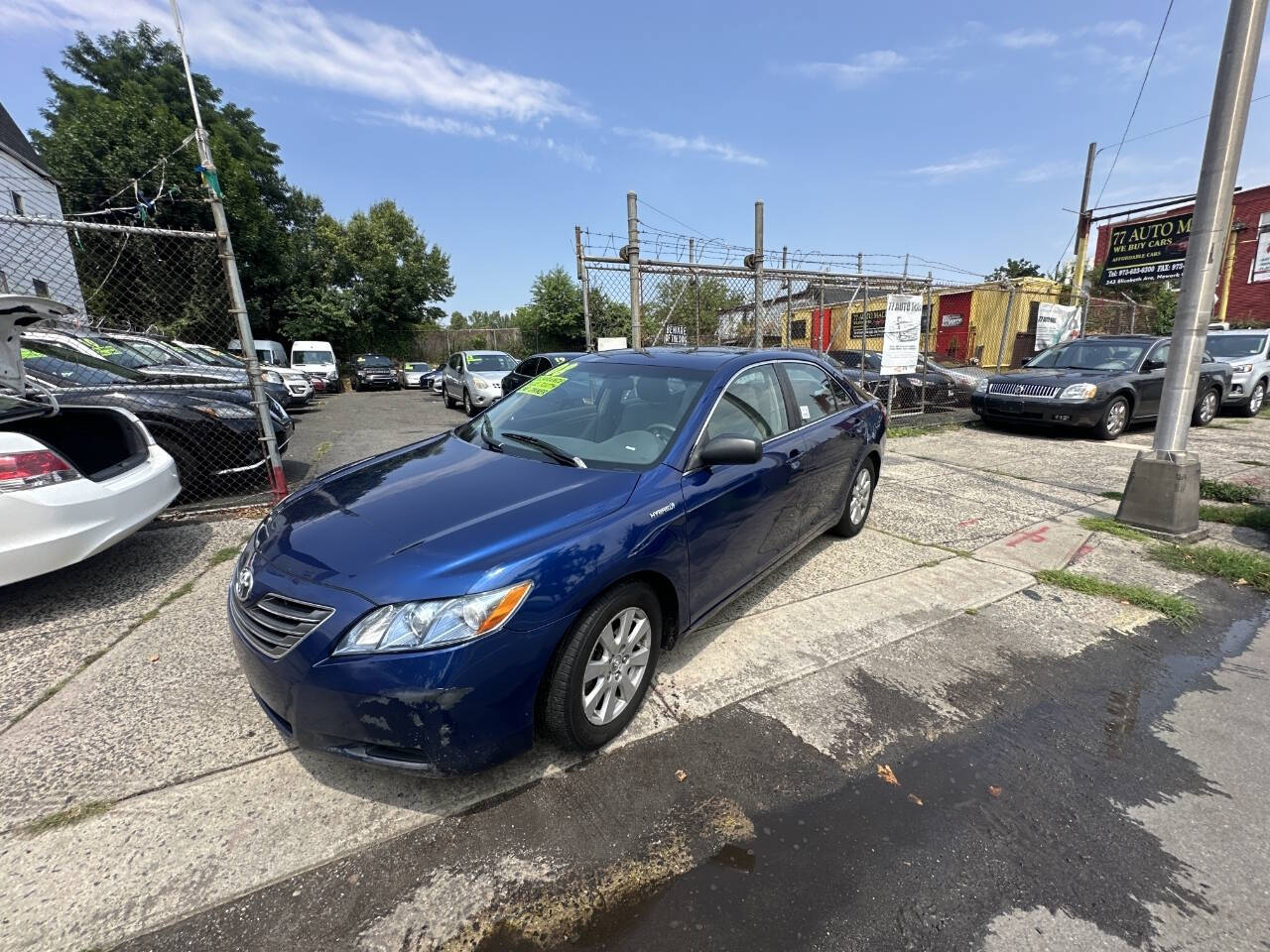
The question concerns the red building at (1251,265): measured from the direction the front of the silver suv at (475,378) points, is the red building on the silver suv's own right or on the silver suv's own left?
on the silver suv's own left

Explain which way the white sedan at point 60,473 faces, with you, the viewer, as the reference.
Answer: facing away from the viewer and to the left of the viewer

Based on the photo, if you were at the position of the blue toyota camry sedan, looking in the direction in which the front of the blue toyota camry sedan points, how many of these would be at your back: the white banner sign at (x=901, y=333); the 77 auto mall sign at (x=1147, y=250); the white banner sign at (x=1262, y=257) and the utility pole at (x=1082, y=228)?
4

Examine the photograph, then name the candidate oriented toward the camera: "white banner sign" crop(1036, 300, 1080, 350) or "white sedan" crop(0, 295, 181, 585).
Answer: the white banner sign

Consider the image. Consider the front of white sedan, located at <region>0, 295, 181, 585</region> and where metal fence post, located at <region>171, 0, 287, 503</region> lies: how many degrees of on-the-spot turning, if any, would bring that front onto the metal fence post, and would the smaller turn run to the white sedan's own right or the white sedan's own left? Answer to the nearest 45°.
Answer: approximately 90° to the white sedan's own right

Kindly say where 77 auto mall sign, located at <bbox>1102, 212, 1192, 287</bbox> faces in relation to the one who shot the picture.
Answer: facing the viewer and to the left of the viewer

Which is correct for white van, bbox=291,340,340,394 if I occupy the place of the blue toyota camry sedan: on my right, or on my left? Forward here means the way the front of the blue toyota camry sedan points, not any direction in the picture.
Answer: on my right

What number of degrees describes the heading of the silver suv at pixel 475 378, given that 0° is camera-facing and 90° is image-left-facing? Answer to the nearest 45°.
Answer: approximately 315°

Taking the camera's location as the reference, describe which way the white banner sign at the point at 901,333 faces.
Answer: facing the viewer

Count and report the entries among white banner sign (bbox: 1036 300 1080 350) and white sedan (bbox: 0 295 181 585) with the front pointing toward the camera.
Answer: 1

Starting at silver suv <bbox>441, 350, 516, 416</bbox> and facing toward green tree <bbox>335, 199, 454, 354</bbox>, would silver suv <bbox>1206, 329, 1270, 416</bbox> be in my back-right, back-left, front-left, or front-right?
back-right

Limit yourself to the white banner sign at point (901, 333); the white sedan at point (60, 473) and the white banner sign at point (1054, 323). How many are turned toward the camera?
2

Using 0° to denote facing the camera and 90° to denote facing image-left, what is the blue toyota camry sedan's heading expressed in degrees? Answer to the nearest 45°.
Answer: approximately 45°

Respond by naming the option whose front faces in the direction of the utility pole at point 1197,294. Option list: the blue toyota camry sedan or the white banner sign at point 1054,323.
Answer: the white banner sign

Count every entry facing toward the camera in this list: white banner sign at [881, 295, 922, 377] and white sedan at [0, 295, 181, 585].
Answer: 1
